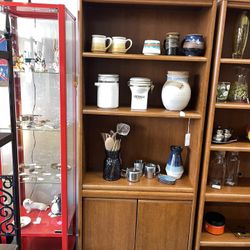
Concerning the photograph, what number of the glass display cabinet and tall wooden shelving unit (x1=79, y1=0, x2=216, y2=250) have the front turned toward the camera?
2

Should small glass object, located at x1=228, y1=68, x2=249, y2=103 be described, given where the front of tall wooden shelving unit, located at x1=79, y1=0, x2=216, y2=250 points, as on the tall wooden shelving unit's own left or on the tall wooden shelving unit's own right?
on the tall wooden shelving unit's own left

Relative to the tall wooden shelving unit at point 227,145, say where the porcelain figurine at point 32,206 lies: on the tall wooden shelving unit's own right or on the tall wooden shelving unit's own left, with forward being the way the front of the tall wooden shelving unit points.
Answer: on the tall wooden shelving unit's own right

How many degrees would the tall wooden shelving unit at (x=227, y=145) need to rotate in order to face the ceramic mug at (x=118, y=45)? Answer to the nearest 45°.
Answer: approximately 45° to its right

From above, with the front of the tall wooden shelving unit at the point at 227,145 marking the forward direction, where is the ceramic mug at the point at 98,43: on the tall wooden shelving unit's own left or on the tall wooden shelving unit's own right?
on the tall wooden shelving unit's own right

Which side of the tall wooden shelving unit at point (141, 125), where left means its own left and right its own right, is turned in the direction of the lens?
front

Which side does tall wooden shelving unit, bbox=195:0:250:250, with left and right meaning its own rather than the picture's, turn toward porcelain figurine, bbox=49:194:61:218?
right

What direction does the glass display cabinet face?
toward the camera

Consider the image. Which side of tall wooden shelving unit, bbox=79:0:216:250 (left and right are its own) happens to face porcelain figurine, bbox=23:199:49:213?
right

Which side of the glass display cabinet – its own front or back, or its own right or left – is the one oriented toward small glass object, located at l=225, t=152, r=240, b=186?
left
